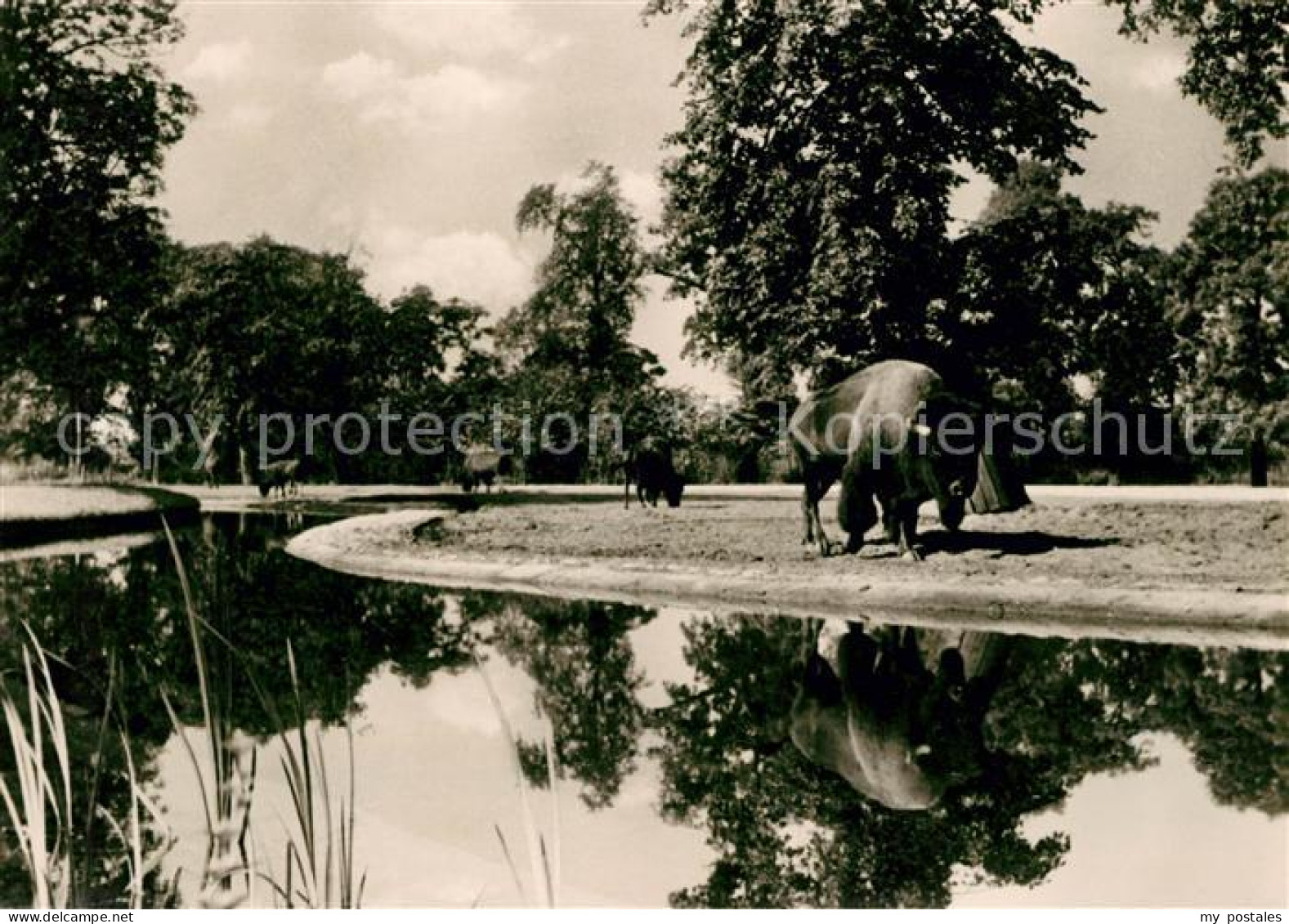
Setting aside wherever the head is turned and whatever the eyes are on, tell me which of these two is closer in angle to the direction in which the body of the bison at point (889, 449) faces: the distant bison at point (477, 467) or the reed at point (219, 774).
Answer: the reed

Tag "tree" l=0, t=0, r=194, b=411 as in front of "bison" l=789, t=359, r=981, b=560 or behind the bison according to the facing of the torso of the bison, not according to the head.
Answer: behind

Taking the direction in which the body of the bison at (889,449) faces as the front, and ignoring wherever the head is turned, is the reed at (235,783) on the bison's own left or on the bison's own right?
on the bison's own right

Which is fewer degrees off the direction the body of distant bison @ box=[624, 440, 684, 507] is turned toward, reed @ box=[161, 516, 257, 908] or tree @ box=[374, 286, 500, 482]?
the reed

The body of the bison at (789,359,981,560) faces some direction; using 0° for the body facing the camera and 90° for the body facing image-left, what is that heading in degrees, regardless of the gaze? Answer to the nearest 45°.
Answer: approximately 315°

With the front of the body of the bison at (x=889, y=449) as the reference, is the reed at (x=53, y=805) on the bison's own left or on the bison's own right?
on the bison's own right

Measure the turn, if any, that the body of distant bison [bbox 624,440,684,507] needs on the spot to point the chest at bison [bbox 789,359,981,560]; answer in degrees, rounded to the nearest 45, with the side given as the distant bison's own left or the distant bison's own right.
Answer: approximately 45° to the distant bison's own right

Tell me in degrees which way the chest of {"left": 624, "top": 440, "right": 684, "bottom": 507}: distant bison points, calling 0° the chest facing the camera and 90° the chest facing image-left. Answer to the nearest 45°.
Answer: approximately 315°

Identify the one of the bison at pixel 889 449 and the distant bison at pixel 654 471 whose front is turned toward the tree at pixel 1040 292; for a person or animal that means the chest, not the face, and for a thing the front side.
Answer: the distant bison
